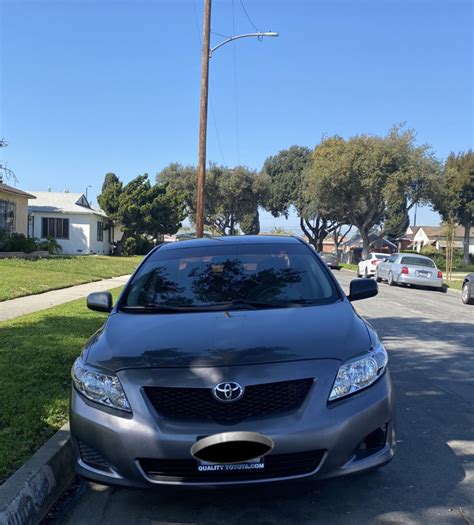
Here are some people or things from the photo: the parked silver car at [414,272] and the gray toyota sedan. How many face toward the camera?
1

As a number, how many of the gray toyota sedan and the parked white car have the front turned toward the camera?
1

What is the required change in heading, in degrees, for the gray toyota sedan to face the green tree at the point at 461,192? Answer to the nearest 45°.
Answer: approximately 135° to its left

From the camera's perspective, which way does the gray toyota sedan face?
toward the camera

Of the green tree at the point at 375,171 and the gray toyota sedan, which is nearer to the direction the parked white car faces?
the green tree

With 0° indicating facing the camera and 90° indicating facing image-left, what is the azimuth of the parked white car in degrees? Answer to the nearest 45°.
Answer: approximately 135°

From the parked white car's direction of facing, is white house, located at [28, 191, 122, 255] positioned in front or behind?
in front

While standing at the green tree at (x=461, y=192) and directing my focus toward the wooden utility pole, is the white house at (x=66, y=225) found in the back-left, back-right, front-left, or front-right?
front-right

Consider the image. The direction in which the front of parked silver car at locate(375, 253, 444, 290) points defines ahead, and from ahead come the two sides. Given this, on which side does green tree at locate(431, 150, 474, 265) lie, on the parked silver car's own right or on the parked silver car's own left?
on the parked silver car's own right

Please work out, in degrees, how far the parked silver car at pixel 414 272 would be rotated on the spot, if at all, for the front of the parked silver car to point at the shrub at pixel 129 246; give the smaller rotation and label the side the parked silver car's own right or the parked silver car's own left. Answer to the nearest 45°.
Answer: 0° — it already faces it

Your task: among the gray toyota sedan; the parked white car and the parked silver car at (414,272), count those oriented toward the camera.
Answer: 1

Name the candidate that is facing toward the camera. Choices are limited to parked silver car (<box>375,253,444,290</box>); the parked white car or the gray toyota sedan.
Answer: the gray toyota sedan

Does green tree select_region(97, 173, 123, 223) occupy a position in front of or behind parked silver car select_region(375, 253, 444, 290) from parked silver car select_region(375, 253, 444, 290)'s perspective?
in front

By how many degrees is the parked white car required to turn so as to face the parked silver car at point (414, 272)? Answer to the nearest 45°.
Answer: approximately 135° to its left

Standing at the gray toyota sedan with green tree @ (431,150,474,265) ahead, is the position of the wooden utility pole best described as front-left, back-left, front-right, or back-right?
front-left

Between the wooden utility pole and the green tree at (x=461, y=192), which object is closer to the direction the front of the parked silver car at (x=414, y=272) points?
the green tree
